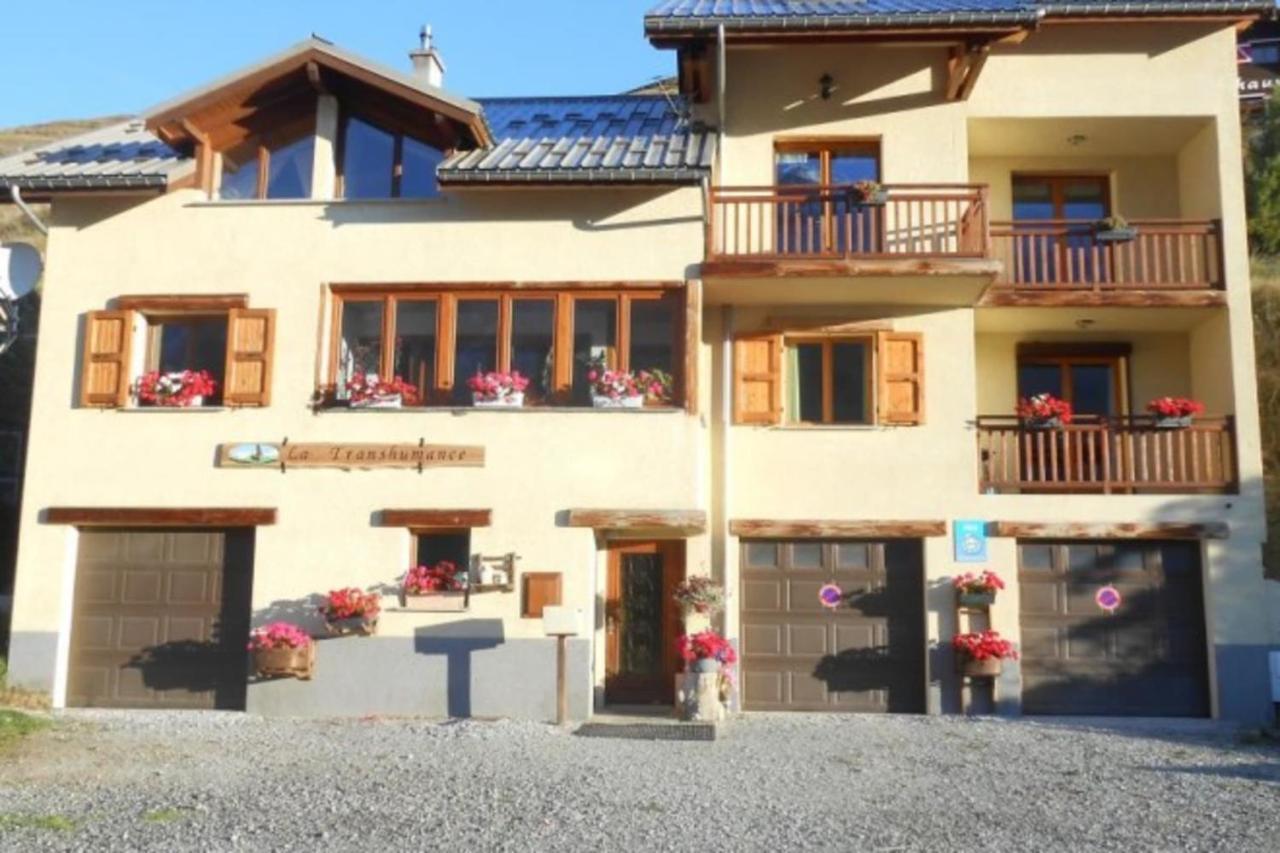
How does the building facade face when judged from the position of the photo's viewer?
facing the viewer

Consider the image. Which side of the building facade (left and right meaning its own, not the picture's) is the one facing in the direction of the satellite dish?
right
